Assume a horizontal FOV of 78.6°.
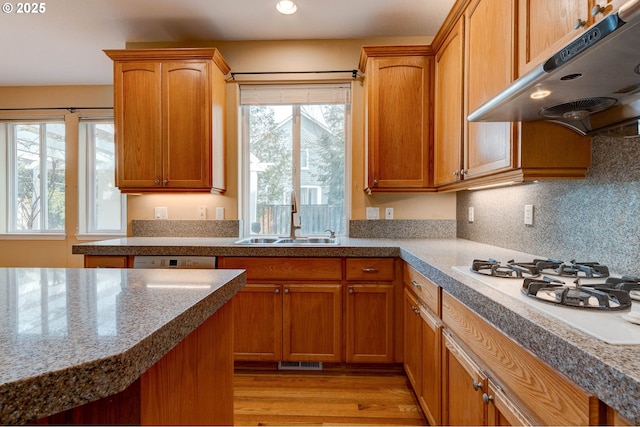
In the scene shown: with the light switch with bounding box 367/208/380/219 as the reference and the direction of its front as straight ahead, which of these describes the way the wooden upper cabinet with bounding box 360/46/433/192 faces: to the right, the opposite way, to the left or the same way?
the same way

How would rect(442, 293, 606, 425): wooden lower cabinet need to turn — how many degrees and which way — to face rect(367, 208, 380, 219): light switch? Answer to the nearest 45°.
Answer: approximately 90° to its right

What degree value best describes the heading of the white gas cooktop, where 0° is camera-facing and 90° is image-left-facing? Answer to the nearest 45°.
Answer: approximately 45°

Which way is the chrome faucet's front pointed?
toward the camera

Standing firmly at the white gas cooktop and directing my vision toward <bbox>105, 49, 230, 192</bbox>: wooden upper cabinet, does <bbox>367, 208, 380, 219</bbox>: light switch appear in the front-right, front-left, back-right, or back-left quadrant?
front-right

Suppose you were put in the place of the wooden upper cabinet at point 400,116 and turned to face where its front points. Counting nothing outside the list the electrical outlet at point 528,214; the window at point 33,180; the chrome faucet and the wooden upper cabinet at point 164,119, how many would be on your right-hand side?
3

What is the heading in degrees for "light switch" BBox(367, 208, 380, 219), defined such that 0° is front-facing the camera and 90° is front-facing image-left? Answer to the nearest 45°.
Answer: approximately 0°

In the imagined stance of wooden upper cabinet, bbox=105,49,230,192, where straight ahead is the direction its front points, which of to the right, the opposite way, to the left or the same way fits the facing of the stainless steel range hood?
to the right

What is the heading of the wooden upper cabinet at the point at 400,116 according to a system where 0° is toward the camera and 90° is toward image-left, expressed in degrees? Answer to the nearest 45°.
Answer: approximately 0°

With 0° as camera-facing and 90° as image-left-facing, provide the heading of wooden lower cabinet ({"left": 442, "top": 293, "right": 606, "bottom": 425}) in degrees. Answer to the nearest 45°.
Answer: approximately 45°

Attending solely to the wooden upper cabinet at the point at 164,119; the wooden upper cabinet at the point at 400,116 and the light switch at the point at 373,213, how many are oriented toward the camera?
3

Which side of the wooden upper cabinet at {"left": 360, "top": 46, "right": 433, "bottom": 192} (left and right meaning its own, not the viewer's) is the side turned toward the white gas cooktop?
front

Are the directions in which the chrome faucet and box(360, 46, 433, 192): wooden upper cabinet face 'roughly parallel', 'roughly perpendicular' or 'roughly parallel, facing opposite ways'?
roughly parallel

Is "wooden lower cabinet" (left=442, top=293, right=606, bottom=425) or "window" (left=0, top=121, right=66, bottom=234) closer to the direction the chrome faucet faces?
the wooden lower cabinet

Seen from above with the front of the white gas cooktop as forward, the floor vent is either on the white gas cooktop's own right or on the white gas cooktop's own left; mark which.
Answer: on the white gas cooktop's own right

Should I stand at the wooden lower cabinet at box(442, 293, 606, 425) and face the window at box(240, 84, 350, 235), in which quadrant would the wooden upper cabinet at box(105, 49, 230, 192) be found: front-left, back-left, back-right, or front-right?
front-left
